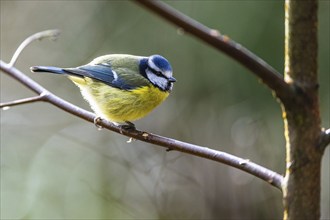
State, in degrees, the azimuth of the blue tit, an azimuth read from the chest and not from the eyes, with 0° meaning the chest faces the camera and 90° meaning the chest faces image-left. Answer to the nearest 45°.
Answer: approximately 270°

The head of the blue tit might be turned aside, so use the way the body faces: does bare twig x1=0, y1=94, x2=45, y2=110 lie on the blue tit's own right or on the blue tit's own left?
on the blue tit's own right
